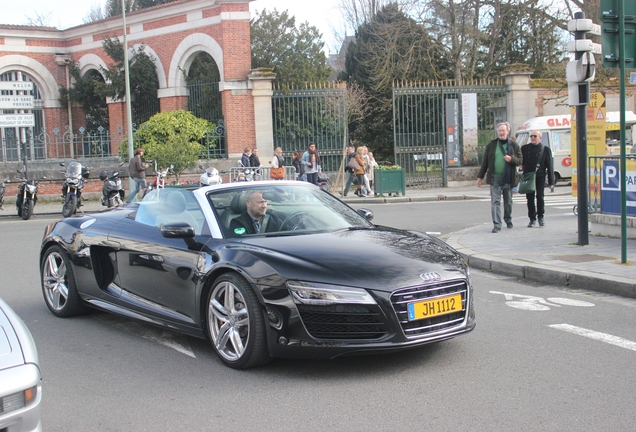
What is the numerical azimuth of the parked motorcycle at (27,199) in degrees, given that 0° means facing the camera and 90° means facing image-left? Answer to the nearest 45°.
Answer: approximately 0°

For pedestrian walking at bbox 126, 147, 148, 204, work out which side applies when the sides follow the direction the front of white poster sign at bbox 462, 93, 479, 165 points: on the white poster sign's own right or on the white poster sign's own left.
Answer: on the white poster sign's own right

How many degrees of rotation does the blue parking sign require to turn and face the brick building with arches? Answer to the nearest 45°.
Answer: approximately 135° to its right

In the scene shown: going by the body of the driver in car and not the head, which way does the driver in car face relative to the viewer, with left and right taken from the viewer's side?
facing the viewer and to the right of the viewer

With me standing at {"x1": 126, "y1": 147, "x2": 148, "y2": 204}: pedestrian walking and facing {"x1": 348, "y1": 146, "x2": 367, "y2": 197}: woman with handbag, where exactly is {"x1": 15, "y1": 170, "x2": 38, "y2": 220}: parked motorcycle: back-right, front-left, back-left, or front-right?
back-right

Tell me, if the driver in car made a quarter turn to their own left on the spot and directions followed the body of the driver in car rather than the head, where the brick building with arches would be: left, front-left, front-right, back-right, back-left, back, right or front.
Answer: front-left

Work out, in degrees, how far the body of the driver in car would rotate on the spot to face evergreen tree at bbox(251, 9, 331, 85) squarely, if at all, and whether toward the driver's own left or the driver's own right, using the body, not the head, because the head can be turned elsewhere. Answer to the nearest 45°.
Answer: approximately 135° to the driver's own left

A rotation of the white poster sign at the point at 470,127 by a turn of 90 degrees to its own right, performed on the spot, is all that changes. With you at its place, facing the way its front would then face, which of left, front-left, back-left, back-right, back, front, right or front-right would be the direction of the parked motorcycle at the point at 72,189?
front-left

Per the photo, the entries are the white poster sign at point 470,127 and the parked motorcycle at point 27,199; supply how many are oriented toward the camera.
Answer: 2

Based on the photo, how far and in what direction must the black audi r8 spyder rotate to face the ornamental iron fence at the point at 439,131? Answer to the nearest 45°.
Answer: approximately 135° to its left

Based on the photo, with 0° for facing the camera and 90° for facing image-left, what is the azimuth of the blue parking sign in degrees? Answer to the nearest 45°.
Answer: approximately 0°

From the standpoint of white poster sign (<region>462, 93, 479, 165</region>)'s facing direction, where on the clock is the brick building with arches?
The brick building with arches is roughly at 3 o'clock from the white poster sign.

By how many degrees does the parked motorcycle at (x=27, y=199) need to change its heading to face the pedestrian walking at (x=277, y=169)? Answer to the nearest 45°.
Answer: approximately 90° to its left

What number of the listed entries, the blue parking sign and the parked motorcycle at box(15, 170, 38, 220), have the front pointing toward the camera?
2
